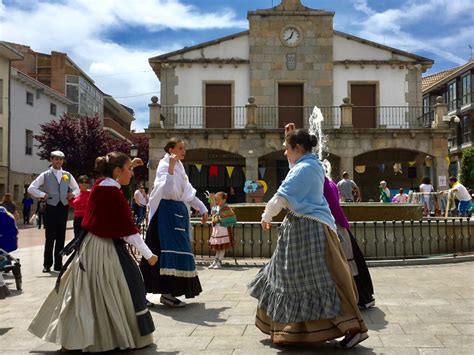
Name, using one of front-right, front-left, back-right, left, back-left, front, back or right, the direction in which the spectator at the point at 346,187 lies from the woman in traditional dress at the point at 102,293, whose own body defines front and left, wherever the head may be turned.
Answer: front-left

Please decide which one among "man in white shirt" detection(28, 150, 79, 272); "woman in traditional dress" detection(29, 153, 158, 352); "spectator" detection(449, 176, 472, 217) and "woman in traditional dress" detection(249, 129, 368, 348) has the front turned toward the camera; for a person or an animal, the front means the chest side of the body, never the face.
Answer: the man in white shirt

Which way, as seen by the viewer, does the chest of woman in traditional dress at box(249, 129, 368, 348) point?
to the viewer's left

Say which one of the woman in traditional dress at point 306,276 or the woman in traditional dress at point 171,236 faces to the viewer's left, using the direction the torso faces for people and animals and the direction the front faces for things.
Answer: the woman in traditional dress at point 306,276

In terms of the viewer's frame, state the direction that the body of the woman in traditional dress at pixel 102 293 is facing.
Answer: to the viewer's right

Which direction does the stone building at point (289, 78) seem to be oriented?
toward the camera

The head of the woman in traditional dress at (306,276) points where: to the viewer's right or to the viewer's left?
to the viewer's left

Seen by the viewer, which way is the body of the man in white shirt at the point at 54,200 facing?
toward the camera

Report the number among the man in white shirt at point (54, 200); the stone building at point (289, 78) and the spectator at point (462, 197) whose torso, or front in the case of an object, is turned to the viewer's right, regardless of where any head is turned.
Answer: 0

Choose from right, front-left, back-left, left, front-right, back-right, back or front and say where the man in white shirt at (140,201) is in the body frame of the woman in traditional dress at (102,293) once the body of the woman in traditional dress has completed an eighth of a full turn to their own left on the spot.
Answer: front-left

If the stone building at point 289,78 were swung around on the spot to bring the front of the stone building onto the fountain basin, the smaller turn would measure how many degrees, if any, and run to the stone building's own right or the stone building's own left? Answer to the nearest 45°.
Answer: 0° — it already faces it

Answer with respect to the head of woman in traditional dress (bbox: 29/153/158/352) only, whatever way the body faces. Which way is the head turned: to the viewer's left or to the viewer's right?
to the viewer's right
